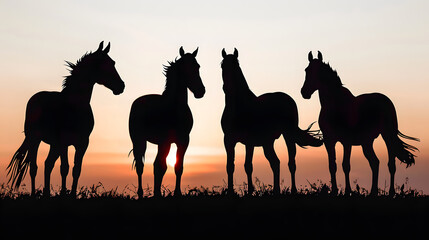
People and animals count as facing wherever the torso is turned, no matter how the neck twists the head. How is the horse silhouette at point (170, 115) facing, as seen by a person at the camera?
facing the viewer and to the right of the viewer

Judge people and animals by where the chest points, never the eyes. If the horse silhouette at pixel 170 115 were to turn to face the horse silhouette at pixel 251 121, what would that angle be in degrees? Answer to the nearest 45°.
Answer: approximately 45° to its left

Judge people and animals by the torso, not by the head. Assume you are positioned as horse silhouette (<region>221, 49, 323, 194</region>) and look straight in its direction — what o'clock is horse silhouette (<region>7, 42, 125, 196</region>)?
horse silhouette (<region>7, 42, 125, 196</region>) is roughly at 1 o'clock from horse silhouette (<region>221, 49, 323, 194</region>).

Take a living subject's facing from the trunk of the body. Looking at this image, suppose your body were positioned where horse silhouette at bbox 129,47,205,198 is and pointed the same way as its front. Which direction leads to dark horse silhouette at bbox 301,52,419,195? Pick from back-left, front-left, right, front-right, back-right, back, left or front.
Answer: front-left

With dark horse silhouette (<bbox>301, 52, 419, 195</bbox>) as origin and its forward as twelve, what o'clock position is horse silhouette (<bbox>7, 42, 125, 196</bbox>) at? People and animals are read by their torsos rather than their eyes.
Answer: The horse silhouette is roughly at 1 o'clock from the dark horse silhouette.

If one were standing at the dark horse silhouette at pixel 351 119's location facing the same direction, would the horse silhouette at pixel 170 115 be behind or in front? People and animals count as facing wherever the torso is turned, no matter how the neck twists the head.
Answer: in front

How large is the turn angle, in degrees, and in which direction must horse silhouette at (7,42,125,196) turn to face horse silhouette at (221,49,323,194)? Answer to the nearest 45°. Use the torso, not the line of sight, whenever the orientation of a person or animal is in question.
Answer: approximately 45° to its left

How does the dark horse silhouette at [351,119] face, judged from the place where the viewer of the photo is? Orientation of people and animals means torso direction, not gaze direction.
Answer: facing the viewer and to the left of the viewer

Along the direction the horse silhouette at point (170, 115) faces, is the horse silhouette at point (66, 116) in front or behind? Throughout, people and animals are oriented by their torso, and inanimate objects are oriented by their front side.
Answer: behind
